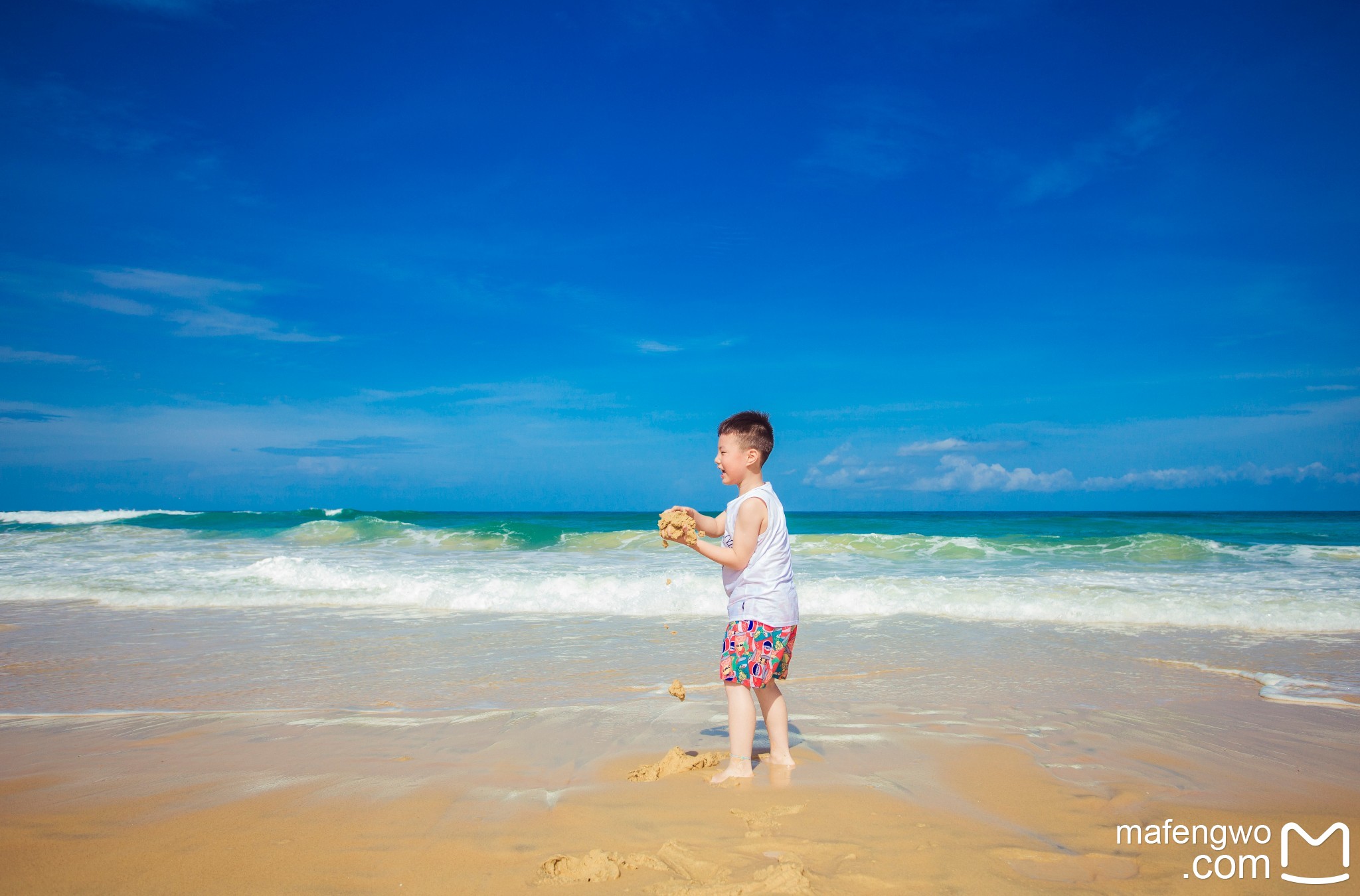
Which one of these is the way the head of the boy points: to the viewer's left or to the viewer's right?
to the viewer's left

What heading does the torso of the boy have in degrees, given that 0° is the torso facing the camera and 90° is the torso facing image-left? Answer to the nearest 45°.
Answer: approximately 90°
